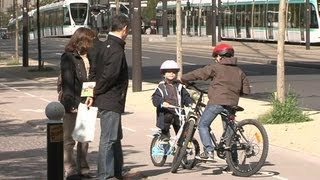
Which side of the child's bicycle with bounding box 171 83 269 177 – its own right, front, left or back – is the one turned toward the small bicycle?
front

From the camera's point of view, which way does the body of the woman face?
to the viewer's right

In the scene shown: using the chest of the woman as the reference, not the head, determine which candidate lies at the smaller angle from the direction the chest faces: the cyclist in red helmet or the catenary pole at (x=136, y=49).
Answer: the cyclist in red helmet

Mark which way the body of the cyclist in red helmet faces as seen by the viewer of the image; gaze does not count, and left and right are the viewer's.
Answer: facing away from the viewer and to the left of the viewer

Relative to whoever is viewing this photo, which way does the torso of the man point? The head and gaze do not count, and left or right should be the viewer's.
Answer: facing away from the viewer and to the right of the viewer

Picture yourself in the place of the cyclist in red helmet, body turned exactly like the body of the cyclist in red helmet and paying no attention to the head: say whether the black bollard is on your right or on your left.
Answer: on your left

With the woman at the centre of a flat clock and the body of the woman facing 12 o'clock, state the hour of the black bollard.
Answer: The black bollard is roughly at 3 o'clock from the woman.

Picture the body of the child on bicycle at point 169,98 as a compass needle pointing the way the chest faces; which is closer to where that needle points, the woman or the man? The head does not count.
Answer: the man

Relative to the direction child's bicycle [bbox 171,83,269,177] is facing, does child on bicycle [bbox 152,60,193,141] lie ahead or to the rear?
ahead

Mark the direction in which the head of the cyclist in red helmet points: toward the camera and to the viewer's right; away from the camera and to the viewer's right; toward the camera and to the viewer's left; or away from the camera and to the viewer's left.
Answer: away from the camera and to the viewer's left

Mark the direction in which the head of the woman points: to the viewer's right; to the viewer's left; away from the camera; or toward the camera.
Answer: to the viewer's right

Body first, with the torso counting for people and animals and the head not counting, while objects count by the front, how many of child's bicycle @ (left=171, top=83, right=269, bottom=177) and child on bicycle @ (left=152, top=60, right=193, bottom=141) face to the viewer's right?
0

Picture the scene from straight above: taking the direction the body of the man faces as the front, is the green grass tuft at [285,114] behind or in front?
in front
